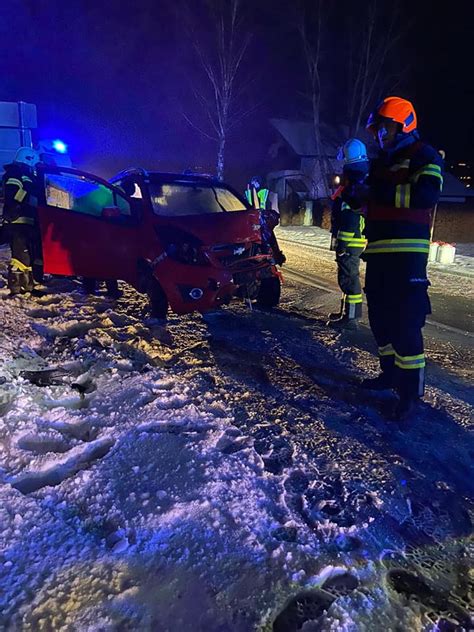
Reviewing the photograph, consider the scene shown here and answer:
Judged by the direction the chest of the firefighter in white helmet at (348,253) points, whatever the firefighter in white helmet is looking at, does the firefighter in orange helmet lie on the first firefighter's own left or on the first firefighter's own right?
on the first firefighter's own left

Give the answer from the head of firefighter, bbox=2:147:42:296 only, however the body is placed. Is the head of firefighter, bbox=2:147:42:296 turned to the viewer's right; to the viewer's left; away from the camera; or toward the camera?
to the viewer's right

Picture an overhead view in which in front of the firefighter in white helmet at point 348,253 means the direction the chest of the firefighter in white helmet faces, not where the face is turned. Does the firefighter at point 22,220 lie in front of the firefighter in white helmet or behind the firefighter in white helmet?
in front

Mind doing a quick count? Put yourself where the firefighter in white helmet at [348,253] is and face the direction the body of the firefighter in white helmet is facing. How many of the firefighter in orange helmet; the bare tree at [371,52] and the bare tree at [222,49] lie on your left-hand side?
1

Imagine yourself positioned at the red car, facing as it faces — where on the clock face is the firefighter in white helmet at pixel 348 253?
The firefighter in white helmet is roughly at 11 o'clock from the red car.

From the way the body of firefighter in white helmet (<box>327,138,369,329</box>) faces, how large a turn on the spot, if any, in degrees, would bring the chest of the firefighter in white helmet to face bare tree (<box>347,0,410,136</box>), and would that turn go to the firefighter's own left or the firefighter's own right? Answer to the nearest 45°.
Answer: approximately 90° to the firefighter's own right

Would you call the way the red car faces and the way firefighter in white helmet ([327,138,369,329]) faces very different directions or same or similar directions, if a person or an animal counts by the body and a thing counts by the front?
very different directions

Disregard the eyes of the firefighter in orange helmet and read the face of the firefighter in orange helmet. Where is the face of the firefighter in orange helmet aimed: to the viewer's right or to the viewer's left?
to the viewer's left

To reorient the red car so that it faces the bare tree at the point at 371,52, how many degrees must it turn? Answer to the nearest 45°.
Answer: approximately 90° to its left

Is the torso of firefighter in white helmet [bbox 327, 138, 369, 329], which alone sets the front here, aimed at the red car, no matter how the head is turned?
yes

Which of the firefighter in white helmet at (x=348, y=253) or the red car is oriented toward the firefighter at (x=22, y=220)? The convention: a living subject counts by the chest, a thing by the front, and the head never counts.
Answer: the firefighter in white helmet

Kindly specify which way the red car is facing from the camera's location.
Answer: facing the viewer and to the right of the viewer
